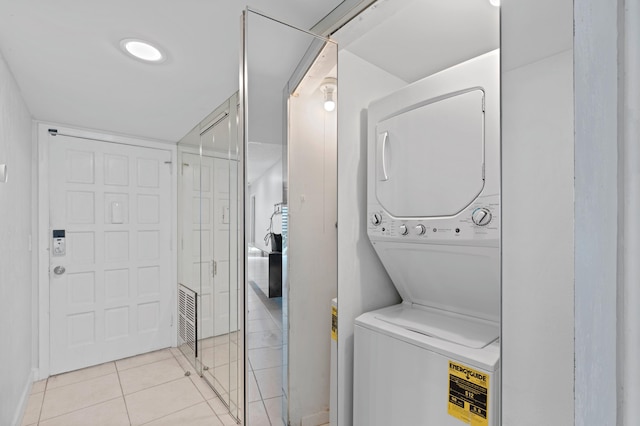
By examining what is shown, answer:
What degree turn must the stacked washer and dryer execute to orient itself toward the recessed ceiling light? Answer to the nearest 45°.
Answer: approximately 45° to its right

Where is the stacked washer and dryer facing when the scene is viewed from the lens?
facing the viewer and to the left of the viewer

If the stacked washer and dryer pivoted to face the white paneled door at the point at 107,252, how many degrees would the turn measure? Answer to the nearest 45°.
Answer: approximately 45° to its right
